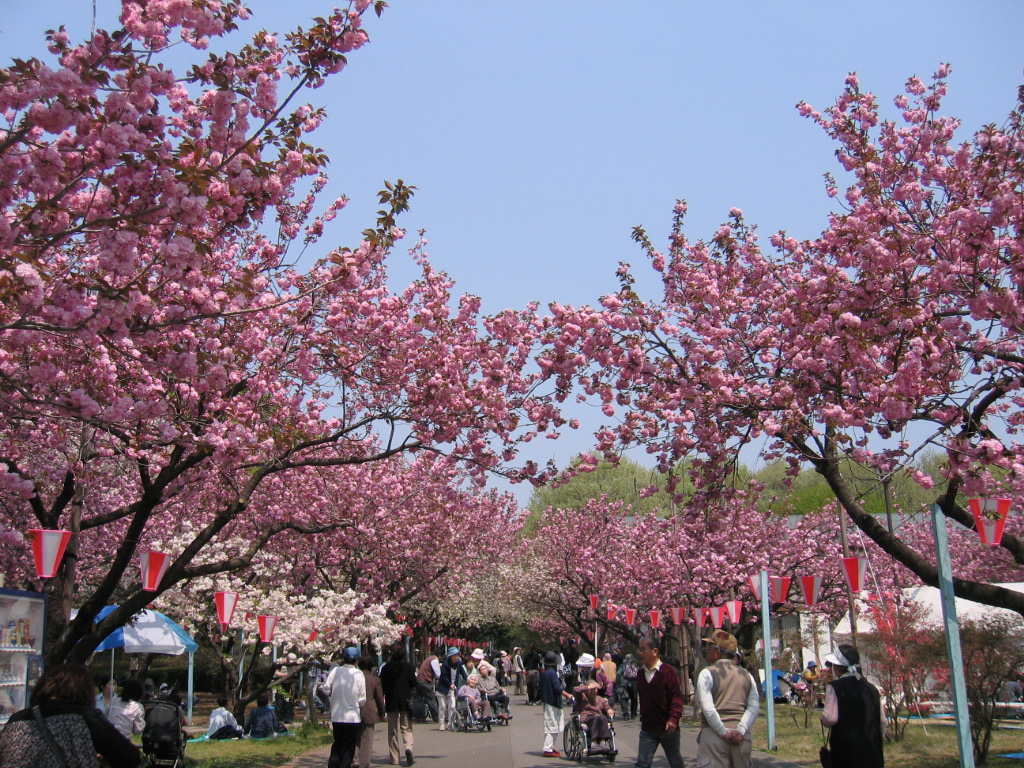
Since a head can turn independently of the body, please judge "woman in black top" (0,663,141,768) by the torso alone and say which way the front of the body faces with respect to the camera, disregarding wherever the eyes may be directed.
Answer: away from the camera

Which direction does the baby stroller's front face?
away from the camera

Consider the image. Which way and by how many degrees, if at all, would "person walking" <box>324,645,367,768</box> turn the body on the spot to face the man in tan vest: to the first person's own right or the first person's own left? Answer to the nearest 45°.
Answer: approximately 135° to the first person's own right

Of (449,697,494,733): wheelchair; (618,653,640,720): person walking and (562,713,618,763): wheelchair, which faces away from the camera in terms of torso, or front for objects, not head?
the person walking

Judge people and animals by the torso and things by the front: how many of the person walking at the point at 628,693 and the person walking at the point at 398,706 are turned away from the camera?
2

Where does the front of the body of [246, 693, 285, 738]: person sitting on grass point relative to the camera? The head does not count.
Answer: away from the camera

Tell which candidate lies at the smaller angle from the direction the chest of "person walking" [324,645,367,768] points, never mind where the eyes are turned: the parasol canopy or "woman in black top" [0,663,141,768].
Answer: the parasol canopy

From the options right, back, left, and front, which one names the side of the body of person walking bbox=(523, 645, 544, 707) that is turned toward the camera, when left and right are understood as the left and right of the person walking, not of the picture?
back

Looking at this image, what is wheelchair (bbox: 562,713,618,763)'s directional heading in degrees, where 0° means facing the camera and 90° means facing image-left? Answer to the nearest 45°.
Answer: approximately 315°
